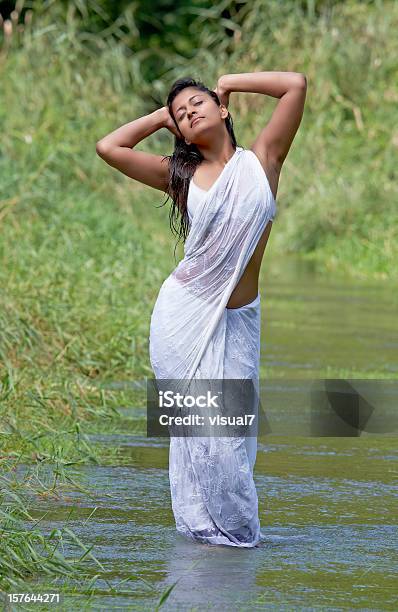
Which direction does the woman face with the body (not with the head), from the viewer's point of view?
toward the camera
